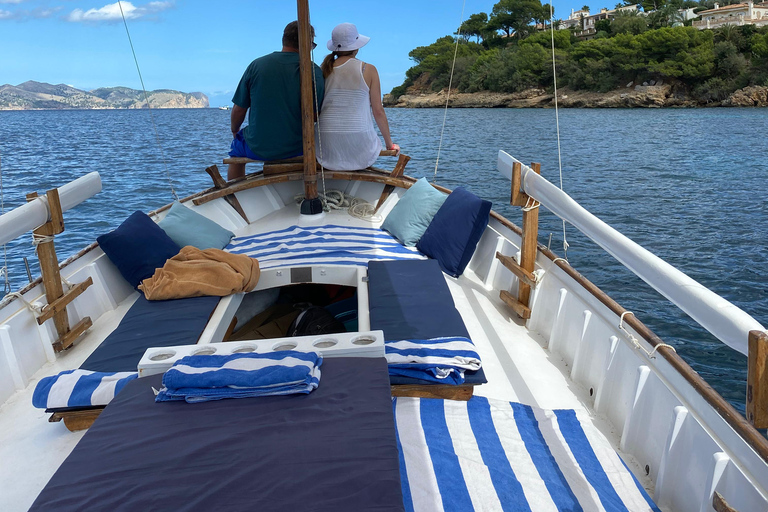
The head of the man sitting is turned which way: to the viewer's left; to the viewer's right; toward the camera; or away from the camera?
away from the camera

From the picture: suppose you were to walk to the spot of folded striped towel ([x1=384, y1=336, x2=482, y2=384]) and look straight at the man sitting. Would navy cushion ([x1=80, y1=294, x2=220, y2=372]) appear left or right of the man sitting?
left

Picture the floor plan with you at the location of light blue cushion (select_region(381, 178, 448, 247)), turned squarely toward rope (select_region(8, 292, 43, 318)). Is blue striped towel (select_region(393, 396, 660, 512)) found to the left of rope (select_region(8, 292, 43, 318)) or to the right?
left

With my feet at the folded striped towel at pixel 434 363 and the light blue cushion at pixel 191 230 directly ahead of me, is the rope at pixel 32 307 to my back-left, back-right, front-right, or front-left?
front-left

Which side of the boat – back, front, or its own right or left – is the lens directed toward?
back
